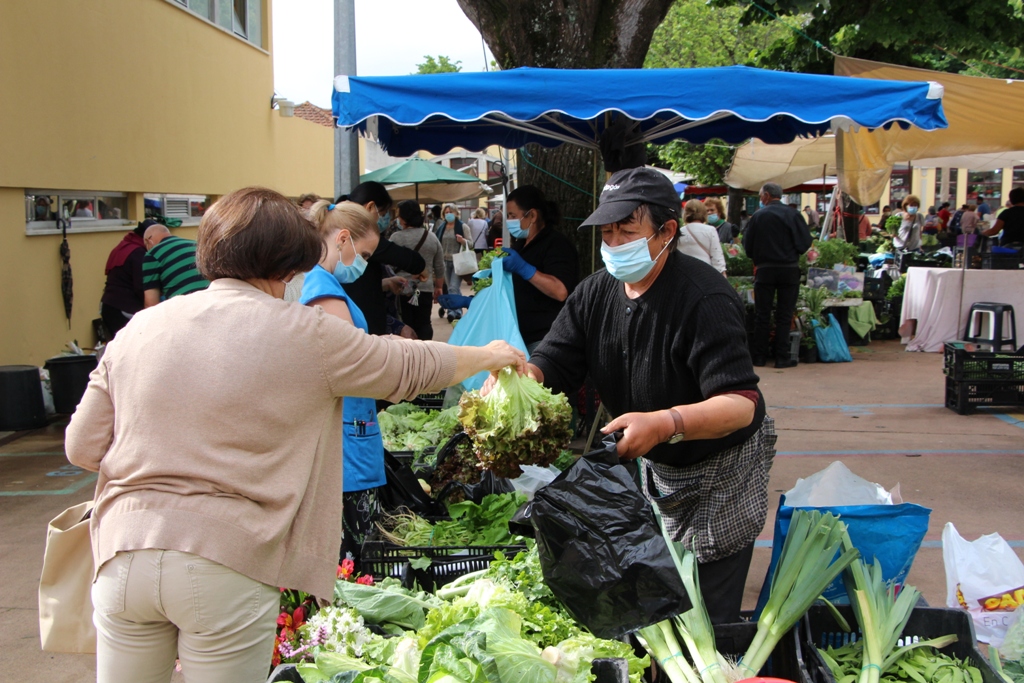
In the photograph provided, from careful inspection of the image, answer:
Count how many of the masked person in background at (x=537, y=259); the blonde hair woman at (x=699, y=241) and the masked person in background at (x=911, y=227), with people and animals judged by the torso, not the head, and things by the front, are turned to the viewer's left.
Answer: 1

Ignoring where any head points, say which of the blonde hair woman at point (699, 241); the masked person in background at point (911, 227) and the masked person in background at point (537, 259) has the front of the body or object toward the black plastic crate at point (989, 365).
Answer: the masked person in background at point (911, 227)

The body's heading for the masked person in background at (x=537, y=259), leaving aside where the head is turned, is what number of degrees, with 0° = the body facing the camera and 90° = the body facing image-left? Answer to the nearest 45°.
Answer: approximately 90°

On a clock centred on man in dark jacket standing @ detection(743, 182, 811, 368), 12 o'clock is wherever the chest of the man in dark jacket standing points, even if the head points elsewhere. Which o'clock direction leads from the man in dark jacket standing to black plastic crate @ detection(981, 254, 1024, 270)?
The black plastic crate is roughly at 2 o'clock from the man in dark jacket standing.

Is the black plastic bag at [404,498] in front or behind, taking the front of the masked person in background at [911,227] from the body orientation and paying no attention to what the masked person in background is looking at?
in front

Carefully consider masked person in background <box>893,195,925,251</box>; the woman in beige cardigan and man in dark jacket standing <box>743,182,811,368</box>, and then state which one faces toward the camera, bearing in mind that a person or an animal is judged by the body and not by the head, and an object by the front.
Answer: the masked person in background

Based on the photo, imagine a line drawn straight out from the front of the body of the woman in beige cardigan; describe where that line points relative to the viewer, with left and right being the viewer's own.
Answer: facing away from the viewer and to the right of the viewer

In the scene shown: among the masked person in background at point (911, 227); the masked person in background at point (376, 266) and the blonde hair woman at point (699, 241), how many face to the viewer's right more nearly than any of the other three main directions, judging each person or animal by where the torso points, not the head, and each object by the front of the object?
1

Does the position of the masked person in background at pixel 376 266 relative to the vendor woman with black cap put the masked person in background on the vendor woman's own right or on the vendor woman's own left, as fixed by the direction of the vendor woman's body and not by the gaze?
on the vendor woman's own right

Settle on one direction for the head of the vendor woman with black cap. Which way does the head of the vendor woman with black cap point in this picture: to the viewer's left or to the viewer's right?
to the viewer's left
